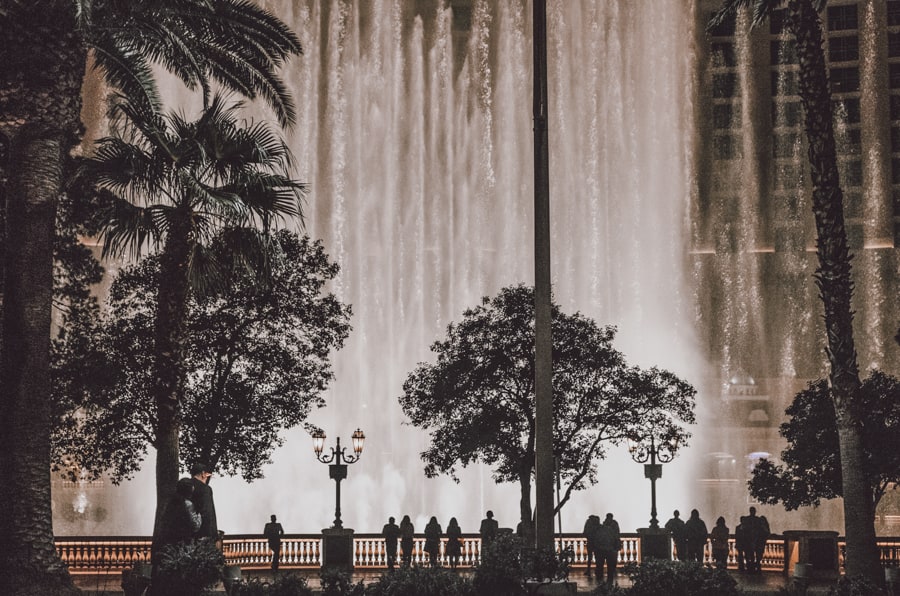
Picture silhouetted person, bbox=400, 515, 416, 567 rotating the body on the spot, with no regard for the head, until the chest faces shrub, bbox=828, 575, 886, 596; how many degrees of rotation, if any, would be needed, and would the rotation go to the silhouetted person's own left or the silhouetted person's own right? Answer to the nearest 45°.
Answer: approximately 180°

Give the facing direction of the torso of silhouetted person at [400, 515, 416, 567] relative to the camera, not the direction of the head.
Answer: away from the camera

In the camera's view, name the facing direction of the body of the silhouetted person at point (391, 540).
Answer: away from the camera

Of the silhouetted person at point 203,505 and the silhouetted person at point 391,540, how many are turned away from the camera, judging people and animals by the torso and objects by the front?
1

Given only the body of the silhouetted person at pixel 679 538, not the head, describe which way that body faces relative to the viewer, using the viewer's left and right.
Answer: facing away from the viewer

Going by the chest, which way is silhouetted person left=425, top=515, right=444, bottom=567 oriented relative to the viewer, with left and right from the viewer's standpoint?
facing away from the viewer

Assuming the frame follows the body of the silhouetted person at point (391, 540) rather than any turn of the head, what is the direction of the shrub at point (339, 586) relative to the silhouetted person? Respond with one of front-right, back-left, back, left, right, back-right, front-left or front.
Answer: back

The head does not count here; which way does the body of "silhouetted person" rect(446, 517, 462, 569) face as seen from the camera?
away from the camera

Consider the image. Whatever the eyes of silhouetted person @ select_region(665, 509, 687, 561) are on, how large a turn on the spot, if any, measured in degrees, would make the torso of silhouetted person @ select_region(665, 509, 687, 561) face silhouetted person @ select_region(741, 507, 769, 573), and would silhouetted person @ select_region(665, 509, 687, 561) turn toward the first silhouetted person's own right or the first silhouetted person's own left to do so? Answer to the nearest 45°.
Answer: approximately 90° to the first silhouetted person's own right

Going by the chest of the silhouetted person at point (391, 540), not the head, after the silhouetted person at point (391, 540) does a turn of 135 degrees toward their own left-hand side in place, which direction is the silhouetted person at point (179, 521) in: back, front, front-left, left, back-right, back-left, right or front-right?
front-left

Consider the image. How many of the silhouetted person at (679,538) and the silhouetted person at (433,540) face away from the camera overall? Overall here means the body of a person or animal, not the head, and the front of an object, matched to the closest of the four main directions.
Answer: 2
